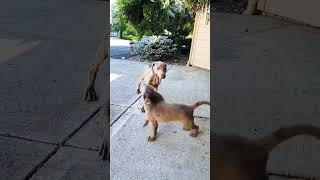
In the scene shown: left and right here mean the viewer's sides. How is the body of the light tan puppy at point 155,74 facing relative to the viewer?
facing the viewer and to the right of the viewer
